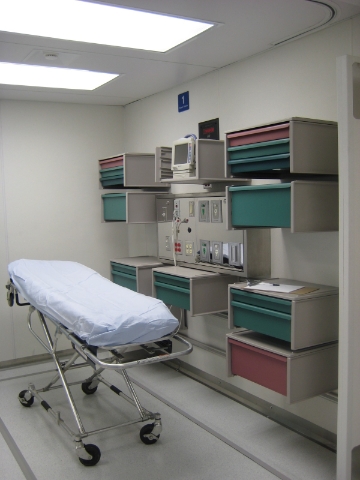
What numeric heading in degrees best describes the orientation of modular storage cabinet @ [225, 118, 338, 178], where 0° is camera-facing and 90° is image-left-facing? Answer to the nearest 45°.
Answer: approximately 45°

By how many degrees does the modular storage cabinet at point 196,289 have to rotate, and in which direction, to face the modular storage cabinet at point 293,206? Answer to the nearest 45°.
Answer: approximately 90° to its left

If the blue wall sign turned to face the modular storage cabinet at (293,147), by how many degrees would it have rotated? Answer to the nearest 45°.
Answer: approximately 45° to its left

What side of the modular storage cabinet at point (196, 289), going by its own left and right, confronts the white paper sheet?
left

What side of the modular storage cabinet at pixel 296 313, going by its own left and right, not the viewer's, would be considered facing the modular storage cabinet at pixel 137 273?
right

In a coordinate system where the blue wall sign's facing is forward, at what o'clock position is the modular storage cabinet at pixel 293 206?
The modular storage cabinet is roughly at 10 o'clock from the blue wall sign.

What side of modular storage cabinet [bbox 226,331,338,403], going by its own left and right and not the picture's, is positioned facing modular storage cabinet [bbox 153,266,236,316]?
right

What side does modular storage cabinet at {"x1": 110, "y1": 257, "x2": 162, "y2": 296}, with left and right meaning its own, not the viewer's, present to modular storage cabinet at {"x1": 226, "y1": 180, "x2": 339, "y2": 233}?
left
